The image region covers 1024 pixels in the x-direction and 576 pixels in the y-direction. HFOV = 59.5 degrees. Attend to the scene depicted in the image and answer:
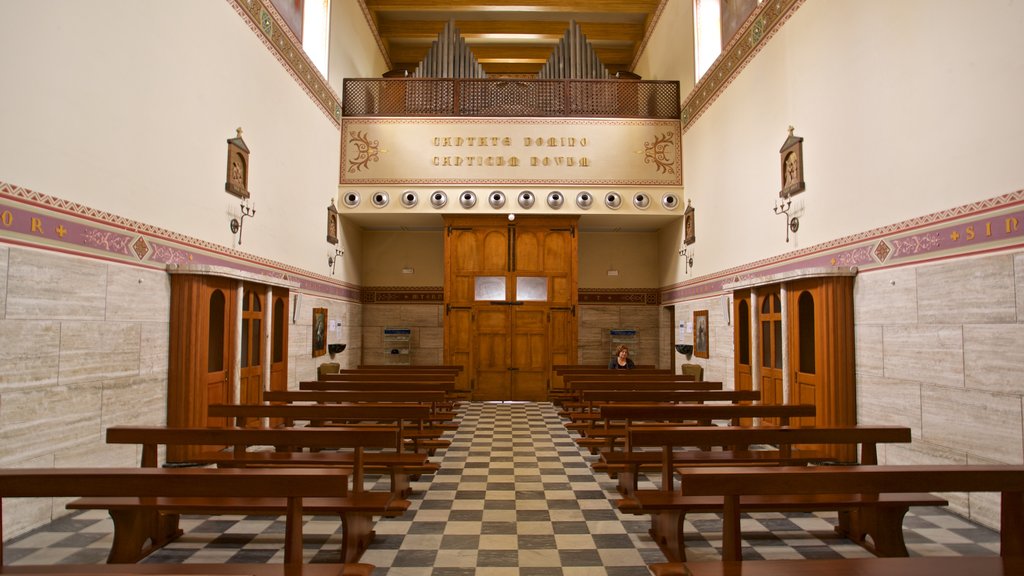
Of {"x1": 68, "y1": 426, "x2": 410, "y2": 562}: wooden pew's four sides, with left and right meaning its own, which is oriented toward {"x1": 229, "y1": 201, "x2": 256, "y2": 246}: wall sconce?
back

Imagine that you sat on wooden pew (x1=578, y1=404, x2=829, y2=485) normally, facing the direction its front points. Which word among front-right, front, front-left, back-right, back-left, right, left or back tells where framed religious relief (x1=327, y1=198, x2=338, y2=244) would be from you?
back-right

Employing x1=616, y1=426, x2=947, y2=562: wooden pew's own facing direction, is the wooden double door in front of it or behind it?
behind

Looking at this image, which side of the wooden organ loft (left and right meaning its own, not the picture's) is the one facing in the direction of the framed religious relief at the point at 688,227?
left

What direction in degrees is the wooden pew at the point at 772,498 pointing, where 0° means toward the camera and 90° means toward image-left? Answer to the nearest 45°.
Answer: approximately 0°

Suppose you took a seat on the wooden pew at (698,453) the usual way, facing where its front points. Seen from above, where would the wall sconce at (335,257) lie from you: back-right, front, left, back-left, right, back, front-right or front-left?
back-right

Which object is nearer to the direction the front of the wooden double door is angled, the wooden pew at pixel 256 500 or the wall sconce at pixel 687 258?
the wooden pew

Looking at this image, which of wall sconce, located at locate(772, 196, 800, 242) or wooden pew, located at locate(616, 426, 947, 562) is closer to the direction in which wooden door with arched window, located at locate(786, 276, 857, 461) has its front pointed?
the wooden pew

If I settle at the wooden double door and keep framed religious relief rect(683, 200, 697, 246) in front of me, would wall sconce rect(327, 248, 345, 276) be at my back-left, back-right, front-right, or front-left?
back-right
